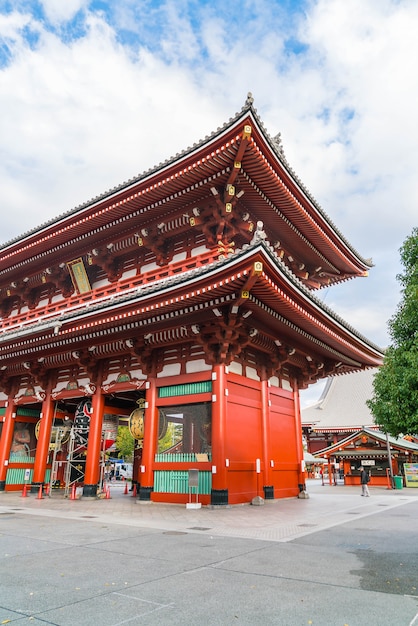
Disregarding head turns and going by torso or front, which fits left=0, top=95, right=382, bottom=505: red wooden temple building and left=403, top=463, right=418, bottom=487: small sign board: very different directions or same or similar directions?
same or similar directions

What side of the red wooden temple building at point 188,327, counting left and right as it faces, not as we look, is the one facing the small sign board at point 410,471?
back

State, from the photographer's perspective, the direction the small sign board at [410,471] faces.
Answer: facing the viewer

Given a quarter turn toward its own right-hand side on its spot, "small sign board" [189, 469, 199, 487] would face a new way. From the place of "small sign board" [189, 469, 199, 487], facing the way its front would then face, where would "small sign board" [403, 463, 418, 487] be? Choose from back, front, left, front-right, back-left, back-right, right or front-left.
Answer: back-right

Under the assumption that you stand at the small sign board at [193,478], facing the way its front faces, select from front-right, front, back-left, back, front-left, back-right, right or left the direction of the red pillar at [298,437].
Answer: back-left

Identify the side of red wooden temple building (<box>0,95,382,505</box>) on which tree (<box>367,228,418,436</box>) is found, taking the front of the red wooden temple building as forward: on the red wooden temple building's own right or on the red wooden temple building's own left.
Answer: on the red wooden temple building's own left
